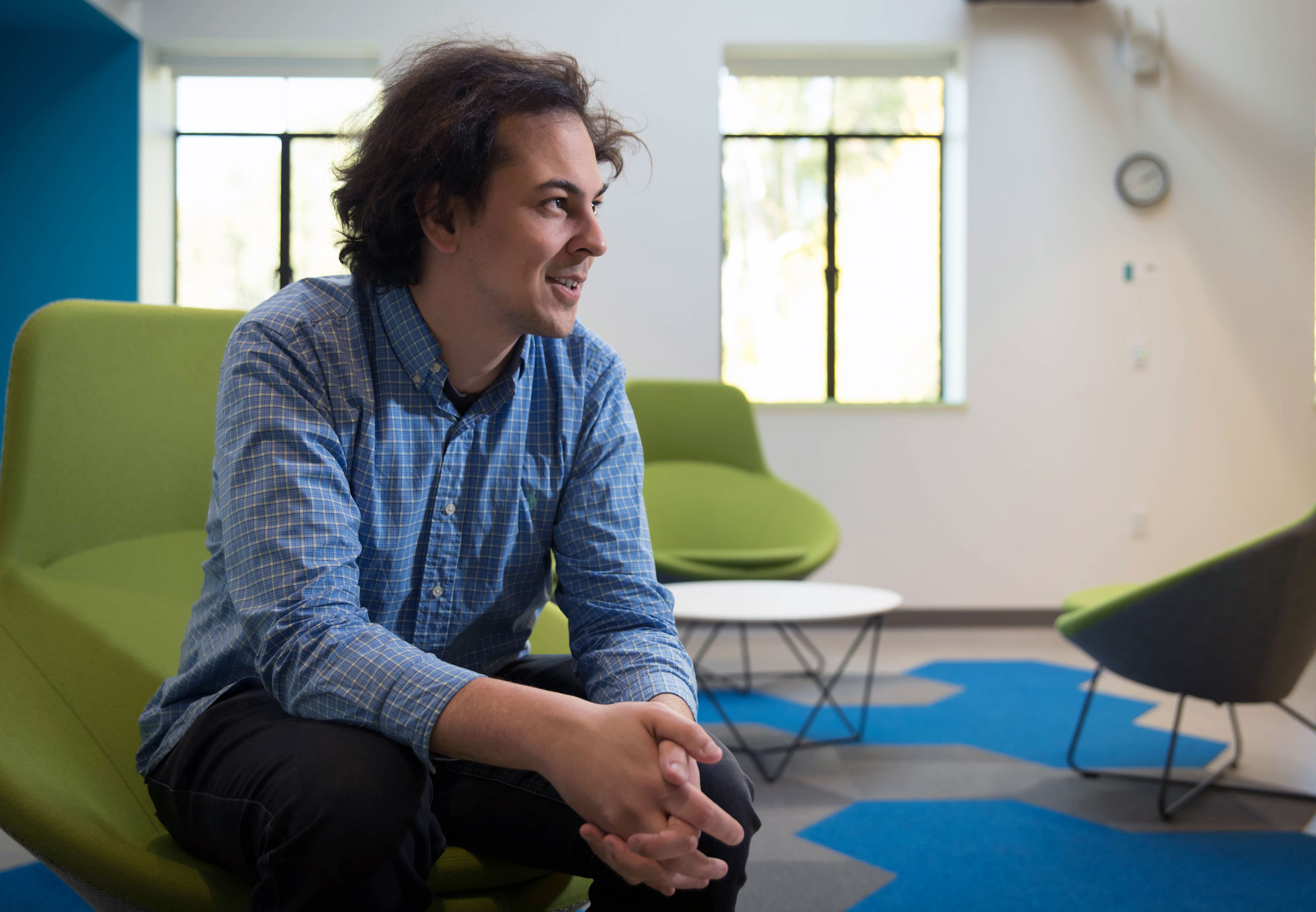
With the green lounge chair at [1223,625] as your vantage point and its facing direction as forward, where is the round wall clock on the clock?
The round wall clock is roughly at 3 o'clock from the green lounge chair.

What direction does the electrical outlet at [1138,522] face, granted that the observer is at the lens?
facing the viewer

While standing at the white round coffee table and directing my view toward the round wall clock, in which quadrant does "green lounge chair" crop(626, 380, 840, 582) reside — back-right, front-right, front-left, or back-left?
front-left

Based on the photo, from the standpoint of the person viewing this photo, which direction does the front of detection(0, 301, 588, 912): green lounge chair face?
facing the viewer and to the right of the viewer

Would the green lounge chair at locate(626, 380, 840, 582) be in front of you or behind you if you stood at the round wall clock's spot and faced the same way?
in front

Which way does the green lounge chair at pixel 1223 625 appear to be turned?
to the viewer's left

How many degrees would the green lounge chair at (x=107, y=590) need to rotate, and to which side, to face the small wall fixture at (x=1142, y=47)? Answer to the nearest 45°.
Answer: approximately 90° to its left

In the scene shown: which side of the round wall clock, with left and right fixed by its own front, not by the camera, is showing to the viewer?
front

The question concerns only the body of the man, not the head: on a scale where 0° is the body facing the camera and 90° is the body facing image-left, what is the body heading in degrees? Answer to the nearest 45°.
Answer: approximately 315°

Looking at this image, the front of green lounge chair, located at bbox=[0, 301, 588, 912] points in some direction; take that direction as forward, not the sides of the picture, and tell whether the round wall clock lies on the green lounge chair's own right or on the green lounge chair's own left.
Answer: on the green lounge chair's own left

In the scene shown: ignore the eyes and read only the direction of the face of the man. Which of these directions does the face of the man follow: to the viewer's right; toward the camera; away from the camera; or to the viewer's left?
to the viewer's right
